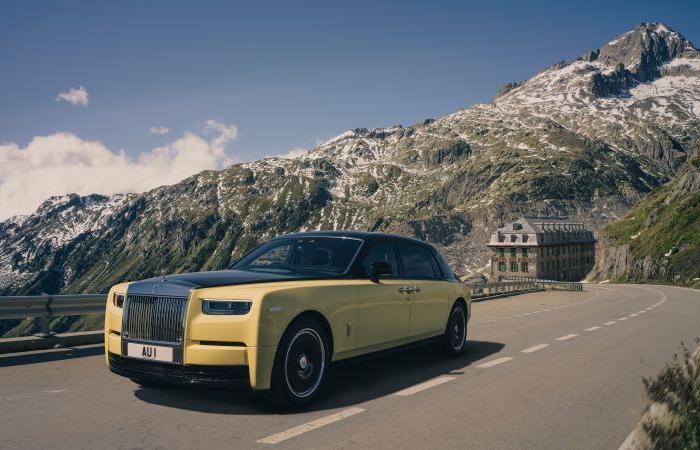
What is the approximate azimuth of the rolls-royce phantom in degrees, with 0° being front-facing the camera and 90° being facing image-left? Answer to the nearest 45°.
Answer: approximately 45°

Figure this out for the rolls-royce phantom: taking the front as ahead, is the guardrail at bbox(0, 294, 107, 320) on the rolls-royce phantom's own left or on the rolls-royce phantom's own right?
on the rolls-royce phantom's own right
